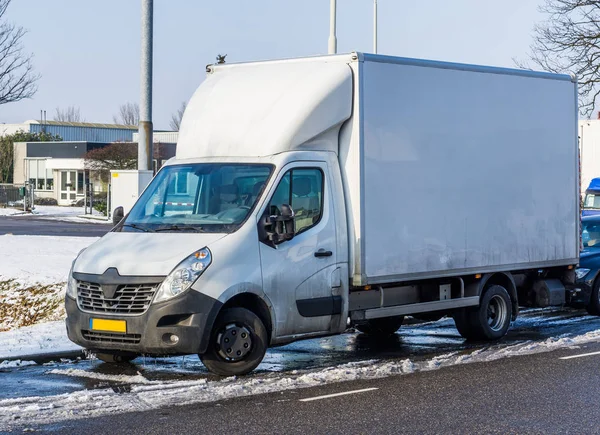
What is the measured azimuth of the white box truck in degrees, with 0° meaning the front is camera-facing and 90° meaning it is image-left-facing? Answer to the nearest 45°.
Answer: approximately 45°

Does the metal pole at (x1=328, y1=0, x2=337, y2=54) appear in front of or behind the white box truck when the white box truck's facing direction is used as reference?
behind
